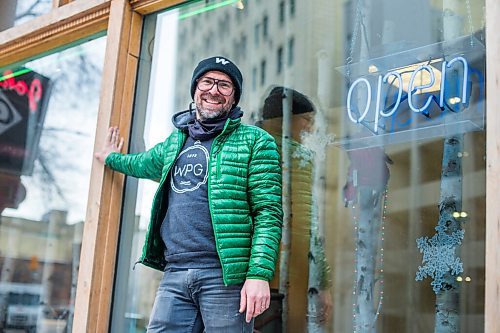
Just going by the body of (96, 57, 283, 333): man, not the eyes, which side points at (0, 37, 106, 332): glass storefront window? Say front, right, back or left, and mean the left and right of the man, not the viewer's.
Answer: right

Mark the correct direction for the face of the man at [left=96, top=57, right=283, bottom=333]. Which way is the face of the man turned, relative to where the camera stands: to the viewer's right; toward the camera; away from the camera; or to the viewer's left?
toward the camera

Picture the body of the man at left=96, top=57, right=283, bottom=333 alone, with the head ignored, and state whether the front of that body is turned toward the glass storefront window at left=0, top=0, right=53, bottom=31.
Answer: no

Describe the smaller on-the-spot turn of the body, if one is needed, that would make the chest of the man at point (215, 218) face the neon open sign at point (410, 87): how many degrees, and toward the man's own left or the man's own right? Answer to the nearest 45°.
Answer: approximately 135° to the man's own left

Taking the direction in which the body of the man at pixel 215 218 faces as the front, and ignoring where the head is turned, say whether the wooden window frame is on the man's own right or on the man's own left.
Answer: on the man's own right

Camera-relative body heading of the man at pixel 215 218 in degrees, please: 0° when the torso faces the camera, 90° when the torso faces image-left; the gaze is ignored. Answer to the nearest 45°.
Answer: approximately 45°
